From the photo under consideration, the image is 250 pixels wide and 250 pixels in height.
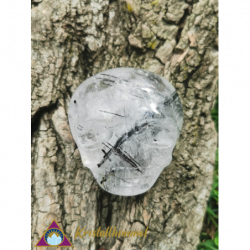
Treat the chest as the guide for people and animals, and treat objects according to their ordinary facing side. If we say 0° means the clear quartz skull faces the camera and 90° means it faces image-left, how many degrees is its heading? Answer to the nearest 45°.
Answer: approximately 0°
